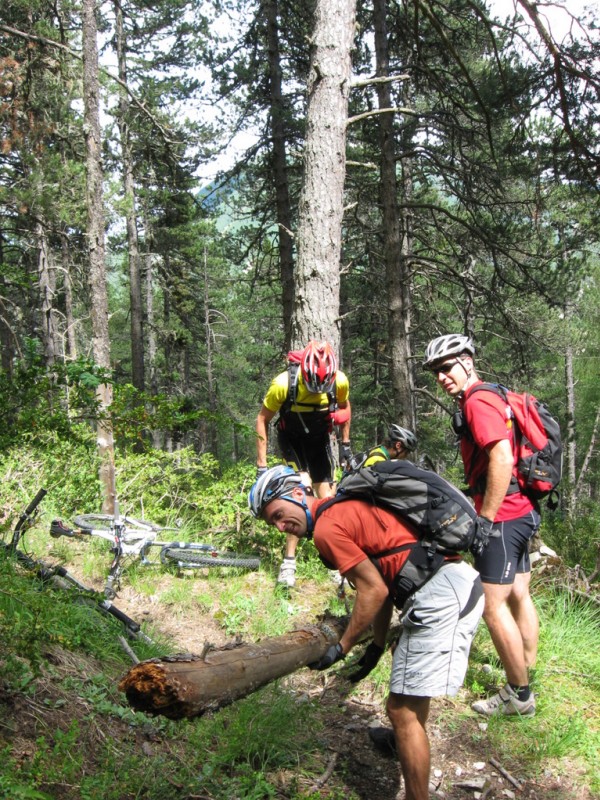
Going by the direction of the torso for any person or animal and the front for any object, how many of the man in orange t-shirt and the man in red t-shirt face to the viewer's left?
2

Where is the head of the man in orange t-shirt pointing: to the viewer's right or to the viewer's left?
to the viewer's left

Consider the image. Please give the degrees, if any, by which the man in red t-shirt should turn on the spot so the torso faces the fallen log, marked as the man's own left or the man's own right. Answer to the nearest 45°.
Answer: approximately 45° to the man's own left

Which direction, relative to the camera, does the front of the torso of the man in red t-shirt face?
to the viewer's left

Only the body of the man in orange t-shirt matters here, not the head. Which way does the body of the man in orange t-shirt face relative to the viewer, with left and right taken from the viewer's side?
facing to the left of the viewer

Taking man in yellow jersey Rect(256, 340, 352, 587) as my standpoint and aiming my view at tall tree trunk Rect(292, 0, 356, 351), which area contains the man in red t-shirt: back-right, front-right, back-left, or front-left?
back-right

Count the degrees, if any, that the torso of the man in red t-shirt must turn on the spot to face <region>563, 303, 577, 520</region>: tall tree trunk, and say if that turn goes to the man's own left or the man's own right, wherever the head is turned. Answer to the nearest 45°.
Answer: approximately 90° to the man's own right
